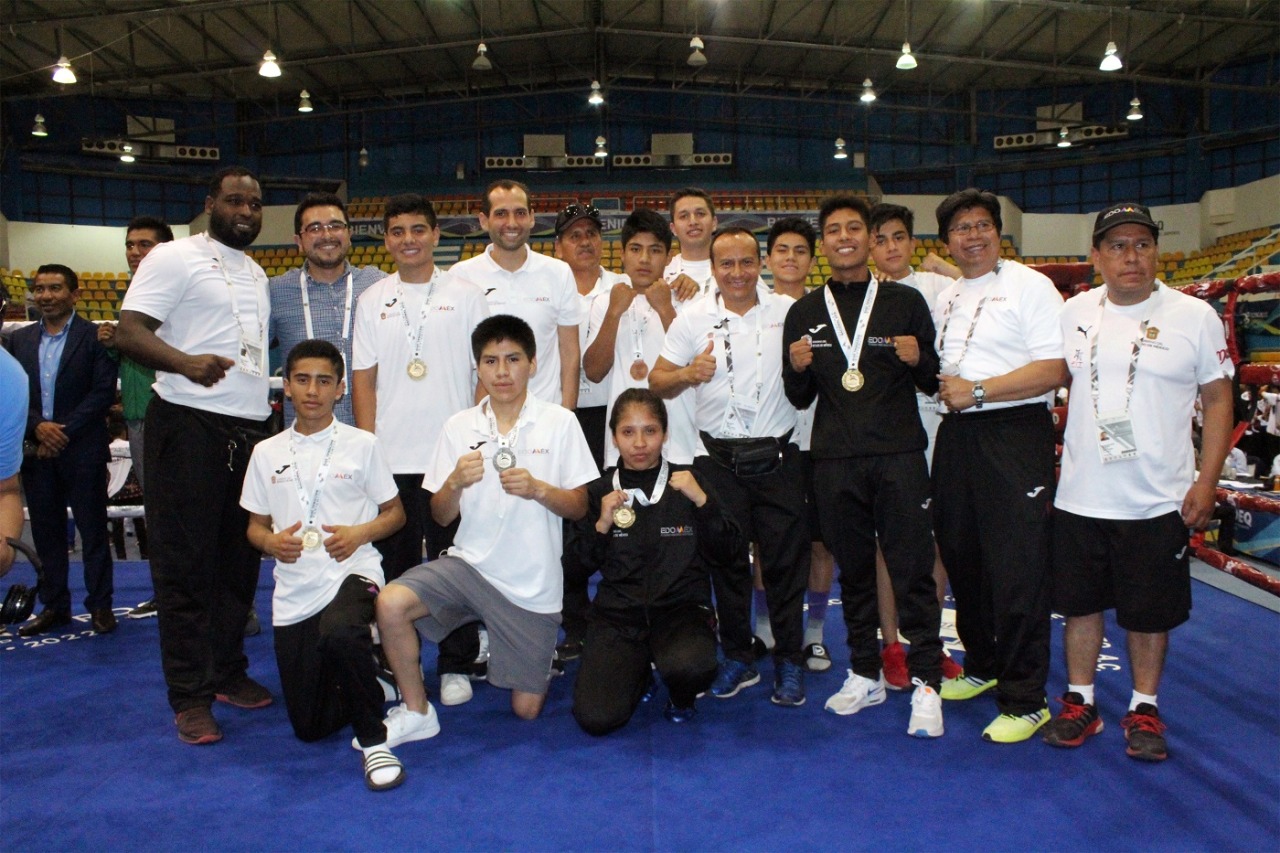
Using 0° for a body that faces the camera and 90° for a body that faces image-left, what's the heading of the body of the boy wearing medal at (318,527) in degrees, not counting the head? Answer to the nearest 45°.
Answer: approximately 0°

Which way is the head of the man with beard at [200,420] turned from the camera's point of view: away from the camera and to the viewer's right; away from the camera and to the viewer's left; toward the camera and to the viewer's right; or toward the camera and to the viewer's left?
toward the camera and to the viewer's right

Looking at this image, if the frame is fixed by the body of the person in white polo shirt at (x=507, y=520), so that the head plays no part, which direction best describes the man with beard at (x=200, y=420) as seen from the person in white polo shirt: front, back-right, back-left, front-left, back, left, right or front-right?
right

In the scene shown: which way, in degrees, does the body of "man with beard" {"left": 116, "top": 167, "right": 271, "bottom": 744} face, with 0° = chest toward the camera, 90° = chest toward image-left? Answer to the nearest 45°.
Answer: approximately 315°

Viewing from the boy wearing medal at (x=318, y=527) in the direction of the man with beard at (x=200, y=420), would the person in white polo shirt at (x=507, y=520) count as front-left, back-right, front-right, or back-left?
back-right

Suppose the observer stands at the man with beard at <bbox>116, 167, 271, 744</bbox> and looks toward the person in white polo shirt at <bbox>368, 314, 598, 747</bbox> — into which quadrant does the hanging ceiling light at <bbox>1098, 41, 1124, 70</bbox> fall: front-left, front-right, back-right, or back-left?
front-left

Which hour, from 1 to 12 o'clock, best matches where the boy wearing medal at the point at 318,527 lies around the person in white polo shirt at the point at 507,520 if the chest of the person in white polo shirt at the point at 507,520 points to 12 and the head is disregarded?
the boy wearing medal at the point at 318,527 is roughly at 3 o'clock from the person in white polo shirt at the point at 507,520.

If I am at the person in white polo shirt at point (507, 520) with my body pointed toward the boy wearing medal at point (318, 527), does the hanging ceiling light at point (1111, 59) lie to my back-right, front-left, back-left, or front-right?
back-right

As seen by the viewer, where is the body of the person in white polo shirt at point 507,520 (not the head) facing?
toward the camera

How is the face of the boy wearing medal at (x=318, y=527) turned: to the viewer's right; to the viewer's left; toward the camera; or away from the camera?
toward the camera

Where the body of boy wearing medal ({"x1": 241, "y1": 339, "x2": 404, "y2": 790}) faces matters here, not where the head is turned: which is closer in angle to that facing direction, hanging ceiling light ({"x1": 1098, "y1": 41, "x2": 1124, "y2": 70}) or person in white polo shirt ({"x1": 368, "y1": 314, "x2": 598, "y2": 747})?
the person in white polo shirt
